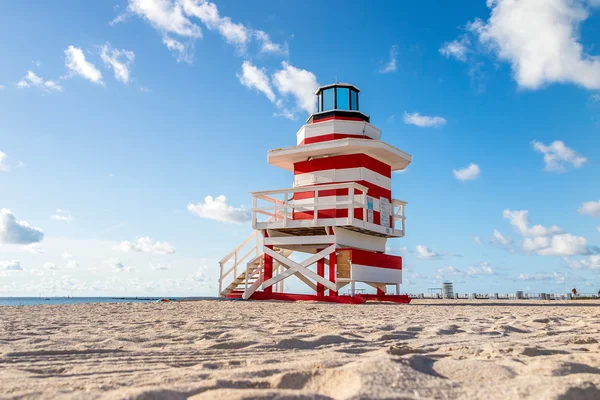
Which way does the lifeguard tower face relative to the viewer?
to the viewer's left
